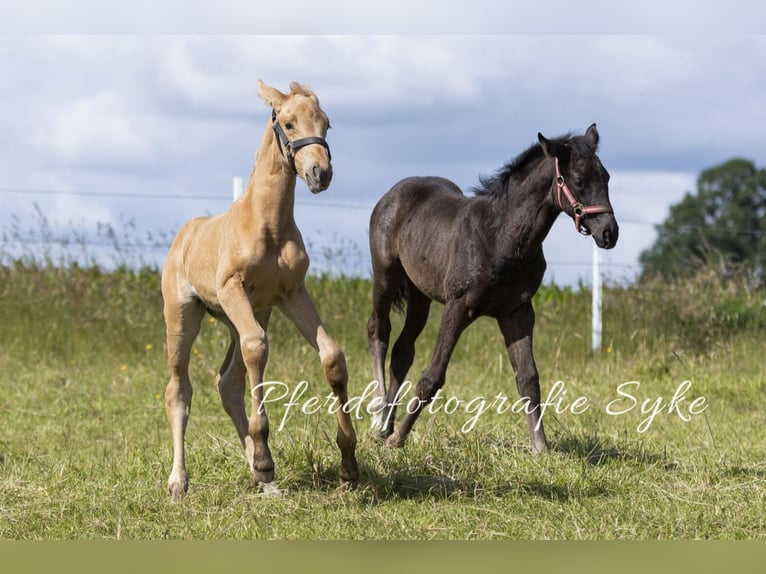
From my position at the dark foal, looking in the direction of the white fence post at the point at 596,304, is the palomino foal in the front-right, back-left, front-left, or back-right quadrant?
back-left

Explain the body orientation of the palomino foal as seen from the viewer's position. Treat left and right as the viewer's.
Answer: facing the viewer and to the right of the viewer

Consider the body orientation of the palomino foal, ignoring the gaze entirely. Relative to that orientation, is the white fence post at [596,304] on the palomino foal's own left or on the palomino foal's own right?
on the palomino foal's own left

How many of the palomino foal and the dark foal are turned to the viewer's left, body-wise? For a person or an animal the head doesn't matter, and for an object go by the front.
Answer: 0

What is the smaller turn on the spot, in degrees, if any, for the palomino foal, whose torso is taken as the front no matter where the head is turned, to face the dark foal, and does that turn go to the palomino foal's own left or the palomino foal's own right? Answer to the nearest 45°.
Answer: approximately 90° to the palomino foal's own left

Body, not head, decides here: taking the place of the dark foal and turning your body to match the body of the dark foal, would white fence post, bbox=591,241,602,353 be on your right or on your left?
on your left

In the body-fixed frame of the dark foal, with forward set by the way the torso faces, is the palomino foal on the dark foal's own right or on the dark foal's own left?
on the dark foal's own right
